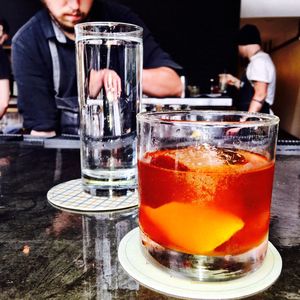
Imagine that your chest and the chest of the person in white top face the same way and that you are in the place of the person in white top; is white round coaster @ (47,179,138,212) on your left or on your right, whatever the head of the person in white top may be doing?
on your left

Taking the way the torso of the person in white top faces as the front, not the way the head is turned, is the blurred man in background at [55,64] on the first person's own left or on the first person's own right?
on the first person's own left

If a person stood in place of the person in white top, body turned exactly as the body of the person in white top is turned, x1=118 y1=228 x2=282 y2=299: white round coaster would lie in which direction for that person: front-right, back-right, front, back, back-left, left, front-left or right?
left

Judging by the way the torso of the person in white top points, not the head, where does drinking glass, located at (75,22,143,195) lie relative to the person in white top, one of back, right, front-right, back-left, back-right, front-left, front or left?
left

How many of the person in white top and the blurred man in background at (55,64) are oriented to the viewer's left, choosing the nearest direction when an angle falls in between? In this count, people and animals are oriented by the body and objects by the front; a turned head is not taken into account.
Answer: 1

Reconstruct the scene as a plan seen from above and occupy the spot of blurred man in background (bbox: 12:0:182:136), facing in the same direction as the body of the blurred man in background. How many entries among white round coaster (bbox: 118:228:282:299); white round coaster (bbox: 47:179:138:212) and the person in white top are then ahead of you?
2

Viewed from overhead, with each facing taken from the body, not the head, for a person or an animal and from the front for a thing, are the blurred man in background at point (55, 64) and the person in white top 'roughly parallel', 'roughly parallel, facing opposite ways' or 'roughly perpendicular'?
roughly perpendicular

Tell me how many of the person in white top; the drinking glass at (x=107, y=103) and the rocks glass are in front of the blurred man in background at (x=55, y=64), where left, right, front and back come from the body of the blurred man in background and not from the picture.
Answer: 2

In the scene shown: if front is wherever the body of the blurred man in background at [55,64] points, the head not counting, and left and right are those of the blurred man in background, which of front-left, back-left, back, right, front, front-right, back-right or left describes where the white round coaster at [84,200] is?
front

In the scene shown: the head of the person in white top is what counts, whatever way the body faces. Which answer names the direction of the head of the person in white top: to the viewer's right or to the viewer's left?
to the viewer's left

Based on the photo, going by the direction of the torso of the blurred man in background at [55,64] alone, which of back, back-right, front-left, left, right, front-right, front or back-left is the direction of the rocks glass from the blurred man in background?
front

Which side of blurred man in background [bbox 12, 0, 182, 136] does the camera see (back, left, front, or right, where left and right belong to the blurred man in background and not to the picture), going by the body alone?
front

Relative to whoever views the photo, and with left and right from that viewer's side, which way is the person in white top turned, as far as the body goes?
facing to the left of the viewer

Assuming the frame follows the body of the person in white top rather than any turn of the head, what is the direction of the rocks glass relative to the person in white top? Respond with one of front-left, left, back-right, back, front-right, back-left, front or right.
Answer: left
